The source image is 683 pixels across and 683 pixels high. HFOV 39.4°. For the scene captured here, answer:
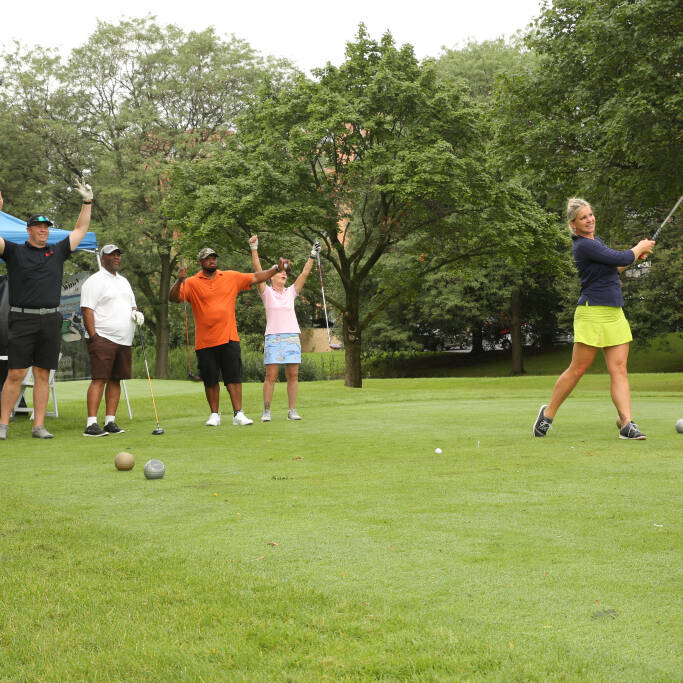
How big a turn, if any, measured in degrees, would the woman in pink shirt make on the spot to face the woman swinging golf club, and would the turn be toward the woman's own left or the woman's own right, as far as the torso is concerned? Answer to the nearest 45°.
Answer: approximately 45° to the woman's own left

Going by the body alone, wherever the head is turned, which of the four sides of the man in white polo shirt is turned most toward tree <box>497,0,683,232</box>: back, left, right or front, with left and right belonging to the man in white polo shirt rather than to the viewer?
left

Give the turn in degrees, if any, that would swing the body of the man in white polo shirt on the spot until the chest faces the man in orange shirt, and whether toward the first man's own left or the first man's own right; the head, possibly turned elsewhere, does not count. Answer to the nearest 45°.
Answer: approximately 45° to the first man's own left

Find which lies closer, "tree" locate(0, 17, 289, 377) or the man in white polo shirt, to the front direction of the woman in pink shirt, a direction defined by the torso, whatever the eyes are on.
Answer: the man in white polo shirt

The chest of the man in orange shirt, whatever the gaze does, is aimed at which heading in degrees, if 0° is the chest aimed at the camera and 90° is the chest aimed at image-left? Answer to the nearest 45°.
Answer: approximately 315°

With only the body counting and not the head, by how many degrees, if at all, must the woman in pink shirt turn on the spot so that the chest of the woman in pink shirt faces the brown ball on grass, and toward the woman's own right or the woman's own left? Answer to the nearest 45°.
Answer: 0° — they already face it

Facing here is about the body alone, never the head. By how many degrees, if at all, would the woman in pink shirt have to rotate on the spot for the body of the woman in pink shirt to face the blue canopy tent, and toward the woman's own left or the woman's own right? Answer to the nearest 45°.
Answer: approximately 90° to the woman's own right
